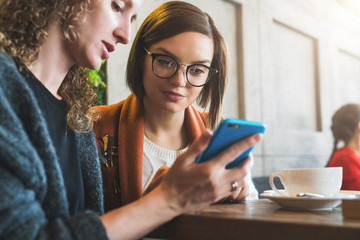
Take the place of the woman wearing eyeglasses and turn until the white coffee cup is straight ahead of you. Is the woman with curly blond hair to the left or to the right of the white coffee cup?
right

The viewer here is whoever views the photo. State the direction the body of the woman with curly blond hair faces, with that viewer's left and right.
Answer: facing the viewer and to the right of the viewer

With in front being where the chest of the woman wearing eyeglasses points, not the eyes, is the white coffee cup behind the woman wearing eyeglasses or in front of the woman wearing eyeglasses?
in front

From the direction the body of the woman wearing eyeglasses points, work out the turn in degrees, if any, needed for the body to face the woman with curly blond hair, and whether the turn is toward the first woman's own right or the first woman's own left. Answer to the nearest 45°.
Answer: approximately 45° to the first woman's own right

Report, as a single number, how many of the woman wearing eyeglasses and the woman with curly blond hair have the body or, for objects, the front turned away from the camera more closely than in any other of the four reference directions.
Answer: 0
